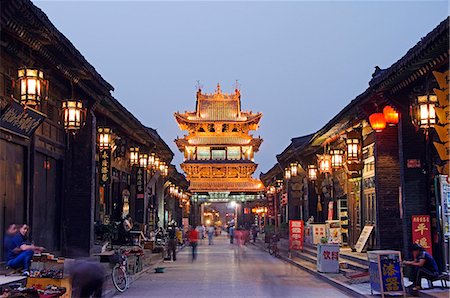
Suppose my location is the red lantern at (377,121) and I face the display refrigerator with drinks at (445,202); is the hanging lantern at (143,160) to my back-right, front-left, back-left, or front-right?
back-right

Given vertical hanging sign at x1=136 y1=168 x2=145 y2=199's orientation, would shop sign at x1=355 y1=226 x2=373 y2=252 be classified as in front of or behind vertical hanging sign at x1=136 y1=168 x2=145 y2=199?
in front

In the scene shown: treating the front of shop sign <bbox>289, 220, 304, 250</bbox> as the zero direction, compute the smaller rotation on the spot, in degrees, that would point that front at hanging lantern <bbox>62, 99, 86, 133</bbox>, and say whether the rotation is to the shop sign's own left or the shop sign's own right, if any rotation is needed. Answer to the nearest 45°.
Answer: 0° — it already faces it

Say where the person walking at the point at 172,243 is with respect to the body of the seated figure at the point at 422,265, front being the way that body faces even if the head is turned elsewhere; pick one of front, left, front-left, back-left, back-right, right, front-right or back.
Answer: front-right

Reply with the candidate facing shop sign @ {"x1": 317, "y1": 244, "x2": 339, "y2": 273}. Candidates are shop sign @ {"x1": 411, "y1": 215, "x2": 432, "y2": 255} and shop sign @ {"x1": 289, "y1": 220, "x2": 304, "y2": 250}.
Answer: shop sign @ {"x1": 289, "y1": 220, "x2": 304, "y2": 250}

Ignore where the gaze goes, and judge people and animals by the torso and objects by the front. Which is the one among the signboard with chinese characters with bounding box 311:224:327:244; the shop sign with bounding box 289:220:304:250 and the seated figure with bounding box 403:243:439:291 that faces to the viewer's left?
the seated figure

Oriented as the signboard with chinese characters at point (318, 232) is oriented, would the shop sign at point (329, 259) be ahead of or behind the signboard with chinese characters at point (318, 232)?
ahead

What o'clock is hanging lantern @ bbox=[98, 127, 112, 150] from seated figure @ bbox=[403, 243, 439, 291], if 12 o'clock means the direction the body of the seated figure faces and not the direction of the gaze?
The hanging lantern is roughly at 1 o'clock from the seated figure.

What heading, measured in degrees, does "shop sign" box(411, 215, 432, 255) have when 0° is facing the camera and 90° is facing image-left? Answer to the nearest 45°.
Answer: approximately 0°

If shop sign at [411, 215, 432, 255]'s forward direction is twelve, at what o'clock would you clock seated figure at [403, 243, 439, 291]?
The seated figure is roughly at 12 o'clock from the shop sign.
